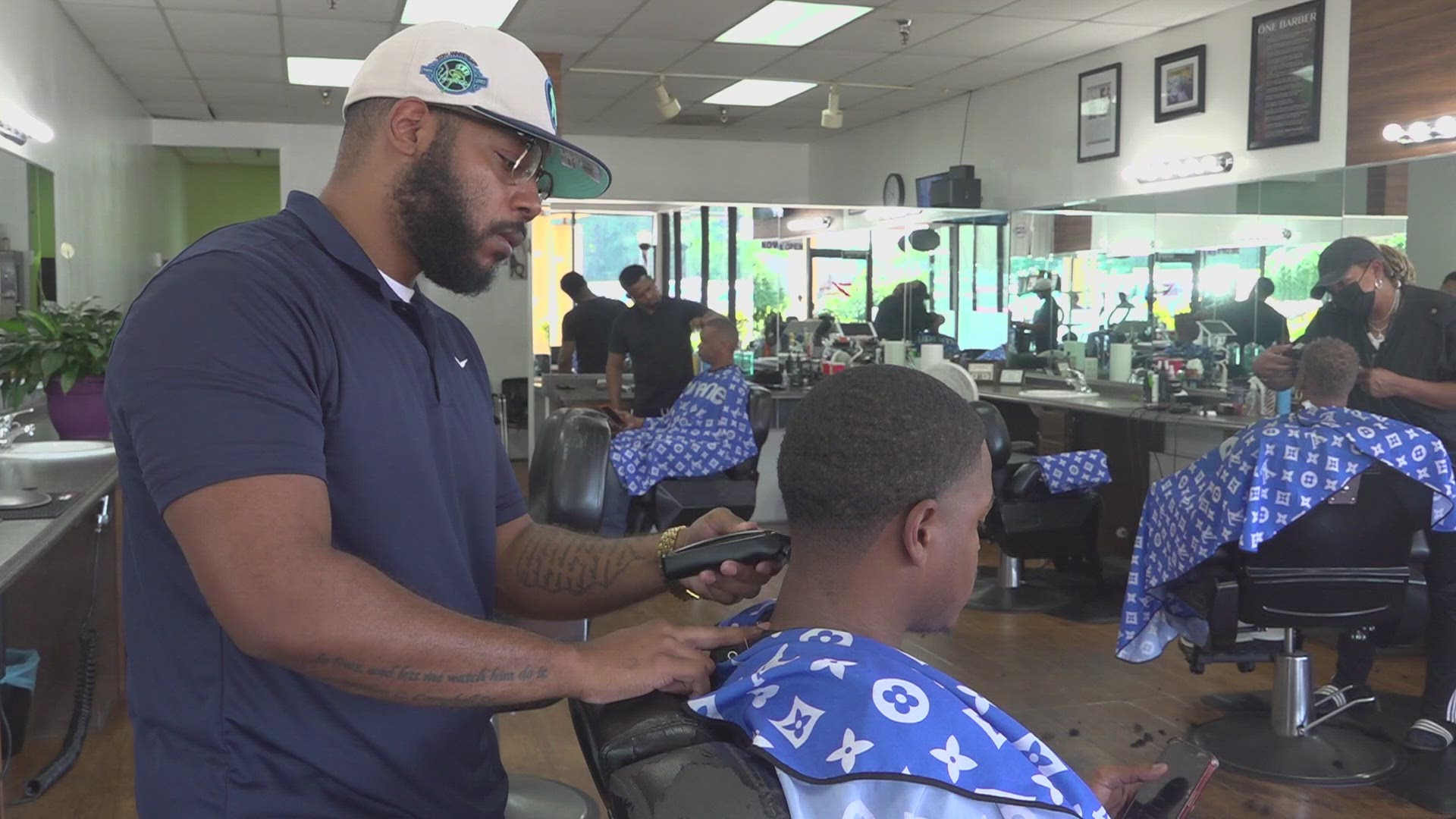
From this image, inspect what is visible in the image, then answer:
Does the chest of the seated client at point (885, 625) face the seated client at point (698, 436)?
no

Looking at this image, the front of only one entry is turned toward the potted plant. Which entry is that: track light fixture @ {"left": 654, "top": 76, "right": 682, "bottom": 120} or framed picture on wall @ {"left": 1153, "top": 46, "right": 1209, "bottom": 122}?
the framed picture on wall

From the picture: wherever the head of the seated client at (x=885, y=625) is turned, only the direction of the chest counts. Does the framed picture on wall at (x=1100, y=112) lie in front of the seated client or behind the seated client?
in front

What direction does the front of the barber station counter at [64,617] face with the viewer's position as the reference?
facing the viewer and to the right of the viewer

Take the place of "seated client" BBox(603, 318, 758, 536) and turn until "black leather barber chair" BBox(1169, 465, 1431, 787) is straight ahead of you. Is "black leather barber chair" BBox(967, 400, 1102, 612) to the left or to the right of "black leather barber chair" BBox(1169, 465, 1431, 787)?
left

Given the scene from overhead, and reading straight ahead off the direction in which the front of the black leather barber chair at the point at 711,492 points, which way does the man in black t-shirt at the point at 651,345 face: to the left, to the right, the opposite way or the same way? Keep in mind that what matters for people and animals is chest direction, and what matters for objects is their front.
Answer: to the left

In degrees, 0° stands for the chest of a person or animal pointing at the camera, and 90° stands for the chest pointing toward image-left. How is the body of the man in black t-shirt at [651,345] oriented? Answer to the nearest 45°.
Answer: approximately 0°

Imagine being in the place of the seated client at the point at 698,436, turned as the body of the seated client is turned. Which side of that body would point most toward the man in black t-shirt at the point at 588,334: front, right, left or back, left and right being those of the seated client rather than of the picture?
right

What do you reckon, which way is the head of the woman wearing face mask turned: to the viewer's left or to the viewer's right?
to the viewer's left

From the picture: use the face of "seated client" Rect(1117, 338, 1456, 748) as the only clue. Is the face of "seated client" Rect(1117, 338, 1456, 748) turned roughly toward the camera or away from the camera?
away from the camera
